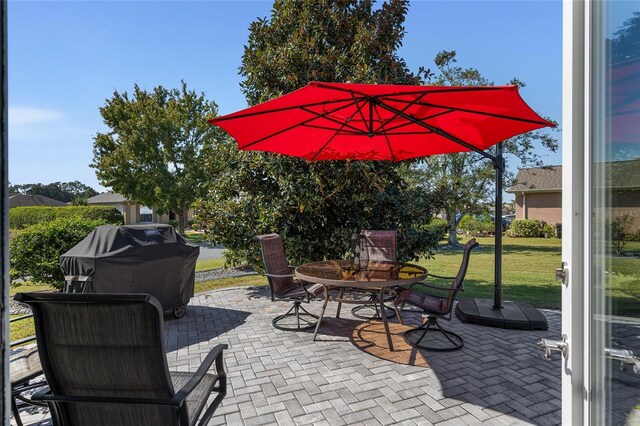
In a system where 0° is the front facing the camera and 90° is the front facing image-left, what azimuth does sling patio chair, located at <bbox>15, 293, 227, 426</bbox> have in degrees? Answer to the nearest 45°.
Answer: approximately 225°

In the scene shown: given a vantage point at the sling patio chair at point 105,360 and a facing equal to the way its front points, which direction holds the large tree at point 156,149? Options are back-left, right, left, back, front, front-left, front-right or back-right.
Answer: front-left

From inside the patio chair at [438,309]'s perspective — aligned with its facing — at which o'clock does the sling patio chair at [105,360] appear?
The sling patio chair is roughly at 10 o'clock from the patio chair.

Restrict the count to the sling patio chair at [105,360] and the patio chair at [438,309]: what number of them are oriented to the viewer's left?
1

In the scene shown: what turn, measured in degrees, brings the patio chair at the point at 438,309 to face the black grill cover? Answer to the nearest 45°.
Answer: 0° — it already faces it

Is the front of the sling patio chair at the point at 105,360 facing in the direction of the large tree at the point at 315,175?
yes

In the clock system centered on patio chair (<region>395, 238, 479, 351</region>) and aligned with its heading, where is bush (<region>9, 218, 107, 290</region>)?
The bush is roughly at 12 o'clock from the patio chair.

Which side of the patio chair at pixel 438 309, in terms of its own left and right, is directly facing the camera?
left

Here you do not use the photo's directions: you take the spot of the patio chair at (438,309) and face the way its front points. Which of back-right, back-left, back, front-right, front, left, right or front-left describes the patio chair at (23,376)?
front-left

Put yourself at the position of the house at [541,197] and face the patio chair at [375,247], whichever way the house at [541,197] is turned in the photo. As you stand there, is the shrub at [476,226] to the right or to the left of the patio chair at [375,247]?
right

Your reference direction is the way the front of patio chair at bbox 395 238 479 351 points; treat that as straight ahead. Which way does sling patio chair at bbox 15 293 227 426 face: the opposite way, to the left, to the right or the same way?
to the right

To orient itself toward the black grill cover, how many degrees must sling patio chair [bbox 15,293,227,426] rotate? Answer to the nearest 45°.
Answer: approximately 45° to its left

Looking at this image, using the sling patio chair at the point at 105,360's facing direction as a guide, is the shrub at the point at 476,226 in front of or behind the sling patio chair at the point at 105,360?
in front

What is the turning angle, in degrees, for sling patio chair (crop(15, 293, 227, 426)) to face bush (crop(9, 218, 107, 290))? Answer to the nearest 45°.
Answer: approximately 45° to its left
